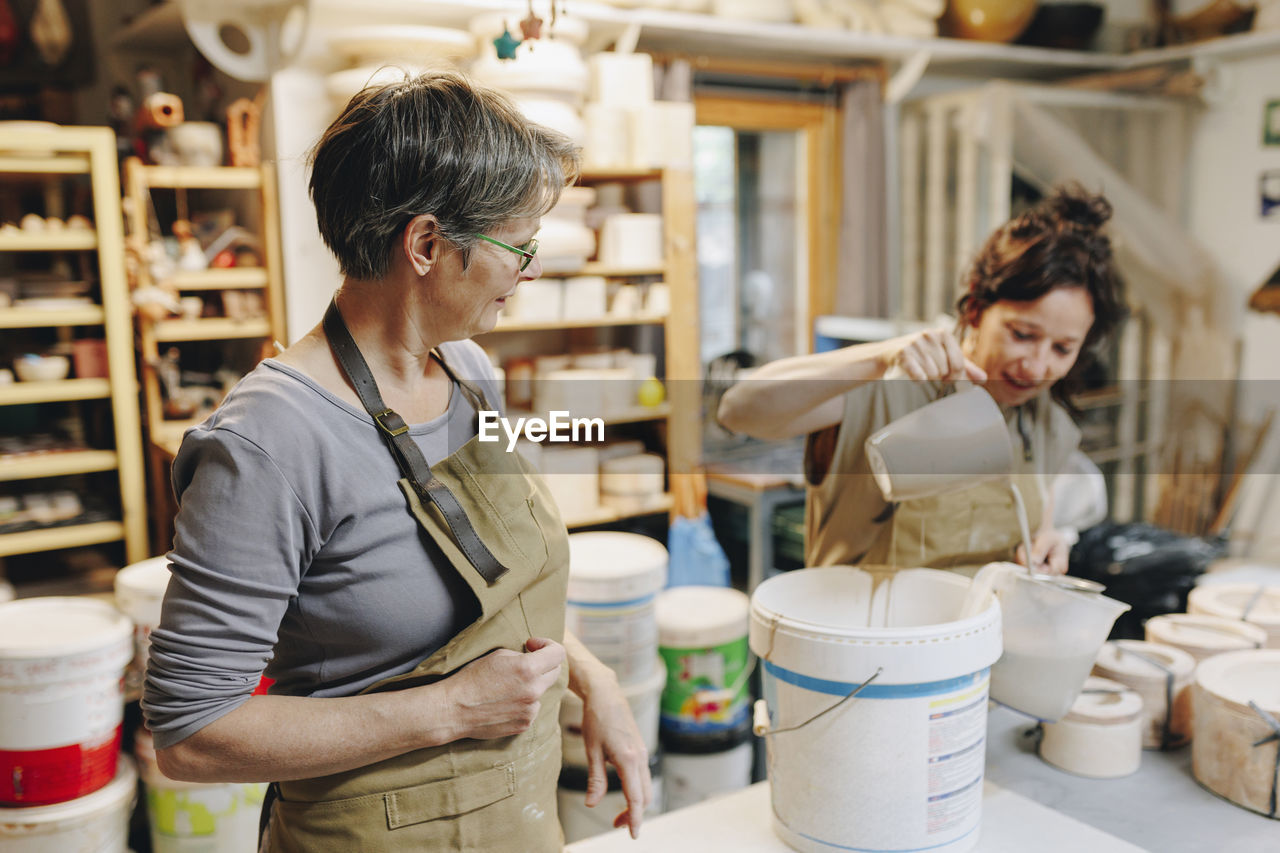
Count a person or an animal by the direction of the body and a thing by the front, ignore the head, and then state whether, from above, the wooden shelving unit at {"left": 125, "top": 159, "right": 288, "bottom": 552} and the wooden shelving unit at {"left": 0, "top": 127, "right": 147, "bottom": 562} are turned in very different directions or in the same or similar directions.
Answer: same or similar directions

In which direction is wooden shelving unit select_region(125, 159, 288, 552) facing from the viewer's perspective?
toward the camera

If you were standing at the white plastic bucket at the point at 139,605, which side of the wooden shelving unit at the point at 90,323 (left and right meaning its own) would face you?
front

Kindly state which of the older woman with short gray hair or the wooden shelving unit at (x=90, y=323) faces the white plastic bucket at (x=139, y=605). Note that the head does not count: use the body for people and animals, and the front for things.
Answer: the wooden shelving unit

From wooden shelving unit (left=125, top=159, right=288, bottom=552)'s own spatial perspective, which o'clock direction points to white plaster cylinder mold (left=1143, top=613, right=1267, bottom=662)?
The white plaster cylinder mold is roughly at 11 o'clock from the wooden shelving unit.

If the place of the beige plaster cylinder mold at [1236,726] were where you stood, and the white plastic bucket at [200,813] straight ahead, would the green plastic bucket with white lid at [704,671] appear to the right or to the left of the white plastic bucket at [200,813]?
right

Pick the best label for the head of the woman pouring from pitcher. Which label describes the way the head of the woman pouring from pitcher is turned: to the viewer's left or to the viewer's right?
to the viewer's left

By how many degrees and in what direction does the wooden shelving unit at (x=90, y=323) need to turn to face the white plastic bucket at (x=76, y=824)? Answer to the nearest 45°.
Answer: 0° — it already faces it

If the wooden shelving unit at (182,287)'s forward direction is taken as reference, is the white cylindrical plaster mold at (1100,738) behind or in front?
in front

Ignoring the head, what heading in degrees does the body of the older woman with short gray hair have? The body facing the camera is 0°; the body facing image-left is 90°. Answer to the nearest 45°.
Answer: approximately 315°

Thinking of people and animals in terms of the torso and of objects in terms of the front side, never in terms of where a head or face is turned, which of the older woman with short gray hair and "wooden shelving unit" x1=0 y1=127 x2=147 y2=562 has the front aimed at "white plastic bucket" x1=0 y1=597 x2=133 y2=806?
the wooden shelving unit

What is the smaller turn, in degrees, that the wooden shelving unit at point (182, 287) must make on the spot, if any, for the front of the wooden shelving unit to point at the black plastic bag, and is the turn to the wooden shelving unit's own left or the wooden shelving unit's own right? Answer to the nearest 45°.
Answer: approximately 45° to the wooden shelving unit's own left

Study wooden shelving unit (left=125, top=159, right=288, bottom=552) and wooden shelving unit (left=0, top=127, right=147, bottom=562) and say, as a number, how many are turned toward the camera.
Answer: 2

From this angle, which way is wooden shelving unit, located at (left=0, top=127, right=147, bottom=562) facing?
toward the camera

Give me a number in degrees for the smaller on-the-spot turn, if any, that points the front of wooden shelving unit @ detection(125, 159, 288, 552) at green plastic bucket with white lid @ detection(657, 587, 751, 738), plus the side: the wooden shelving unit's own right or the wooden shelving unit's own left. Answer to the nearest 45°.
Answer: approximately 45° to the wooden shelving unit's own left

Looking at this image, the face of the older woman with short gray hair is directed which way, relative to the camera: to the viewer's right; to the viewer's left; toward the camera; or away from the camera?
to the viewer's right

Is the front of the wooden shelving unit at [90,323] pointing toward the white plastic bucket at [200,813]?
yes
